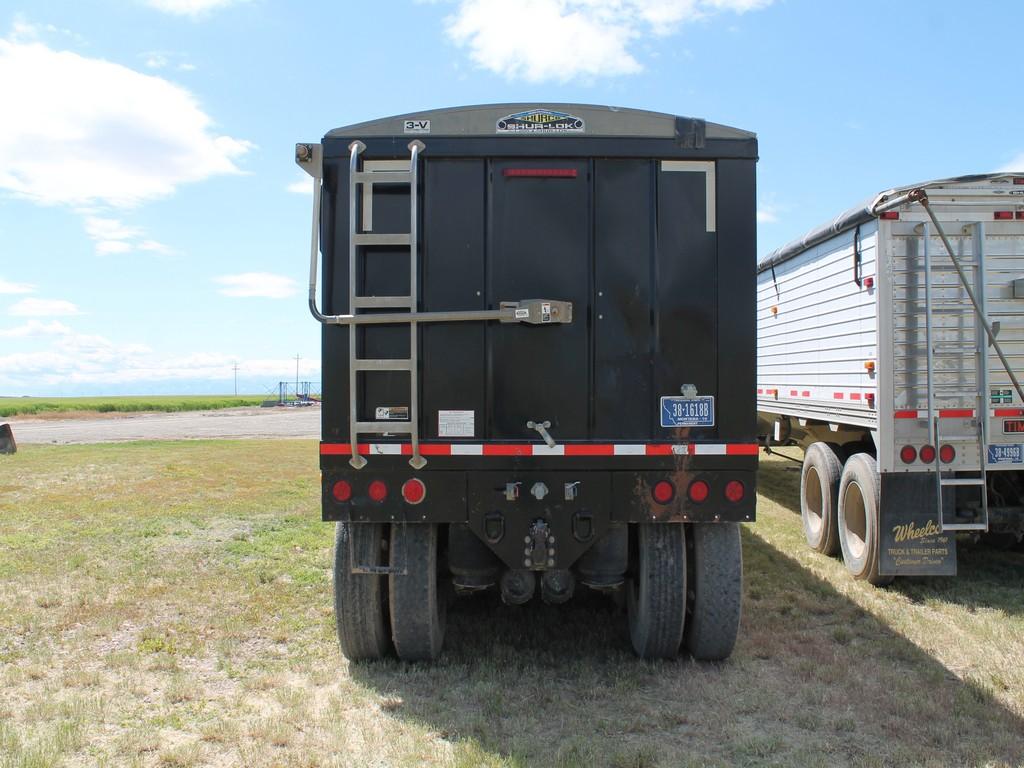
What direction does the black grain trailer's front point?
away from the camera

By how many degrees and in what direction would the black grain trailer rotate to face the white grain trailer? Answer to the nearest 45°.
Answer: approximately 45° to its right

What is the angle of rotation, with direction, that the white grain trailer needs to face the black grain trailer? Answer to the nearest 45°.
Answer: approximately 90° to its left

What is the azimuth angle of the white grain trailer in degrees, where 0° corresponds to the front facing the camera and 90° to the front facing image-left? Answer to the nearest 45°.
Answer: approximately 135°
